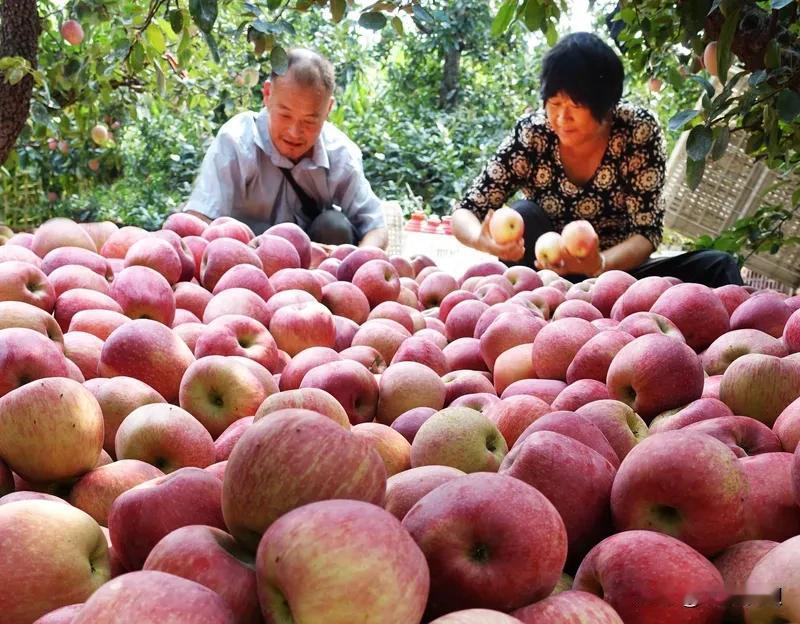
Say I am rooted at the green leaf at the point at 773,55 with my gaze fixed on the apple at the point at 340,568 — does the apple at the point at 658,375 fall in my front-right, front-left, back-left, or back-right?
front-left

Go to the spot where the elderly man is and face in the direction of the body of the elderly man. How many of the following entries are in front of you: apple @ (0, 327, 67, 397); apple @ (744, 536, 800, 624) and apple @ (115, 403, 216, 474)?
3

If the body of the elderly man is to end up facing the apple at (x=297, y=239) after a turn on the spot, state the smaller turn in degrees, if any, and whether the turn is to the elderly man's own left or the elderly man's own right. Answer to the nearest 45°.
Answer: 0° — they already face it

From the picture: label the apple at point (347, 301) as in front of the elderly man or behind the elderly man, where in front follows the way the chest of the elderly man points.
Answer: in front

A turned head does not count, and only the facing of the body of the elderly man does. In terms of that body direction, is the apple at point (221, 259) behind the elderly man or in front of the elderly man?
in front

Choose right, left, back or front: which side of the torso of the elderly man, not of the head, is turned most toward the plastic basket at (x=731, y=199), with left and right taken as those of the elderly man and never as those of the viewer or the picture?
left

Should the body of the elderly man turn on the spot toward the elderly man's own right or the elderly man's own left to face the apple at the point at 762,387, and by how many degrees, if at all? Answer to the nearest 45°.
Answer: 0° — they already face it

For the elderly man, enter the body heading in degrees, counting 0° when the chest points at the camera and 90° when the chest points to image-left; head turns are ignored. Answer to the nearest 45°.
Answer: approximately 0°

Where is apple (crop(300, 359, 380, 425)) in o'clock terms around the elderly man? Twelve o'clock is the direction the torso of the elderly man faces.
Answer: The apple is roughly at 12 o'clock from the elderly man.

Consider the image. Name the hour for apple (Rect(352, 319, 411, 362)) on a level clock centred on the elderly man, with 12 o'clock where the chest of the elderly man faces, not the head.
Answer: The apple is roughly at 12 o'clock from the elderly man.

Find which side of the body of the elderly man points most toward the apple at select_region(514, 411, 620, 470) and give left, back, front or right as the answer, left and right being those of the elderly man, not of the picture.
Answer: front

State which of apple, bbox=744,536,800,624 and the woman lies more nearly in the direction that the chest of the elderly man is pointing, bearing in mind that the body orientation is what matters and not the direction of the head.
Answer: the apple

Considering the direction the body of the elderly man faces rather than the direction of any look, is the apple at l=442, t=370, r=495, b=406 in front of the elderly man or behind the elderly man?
in front
